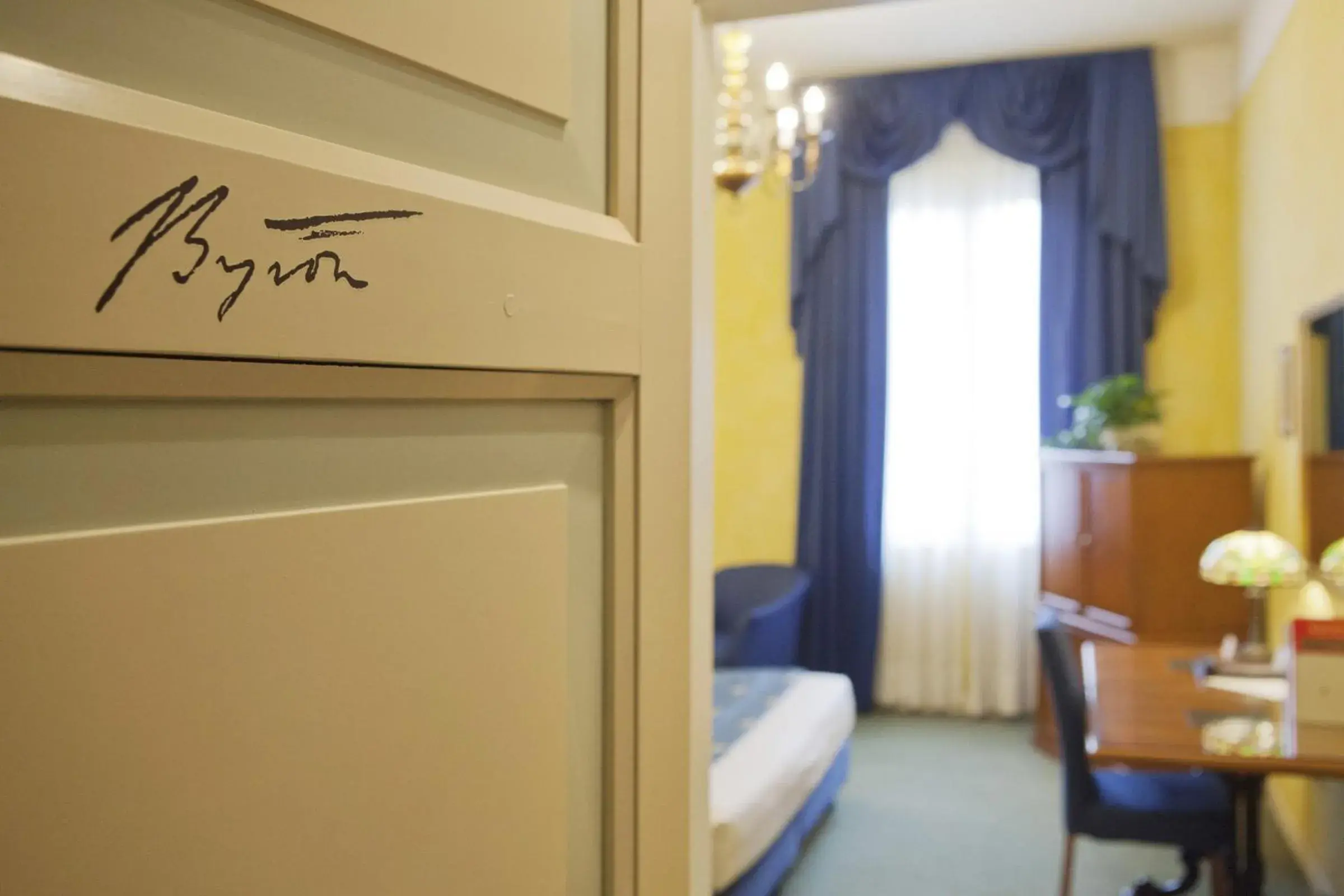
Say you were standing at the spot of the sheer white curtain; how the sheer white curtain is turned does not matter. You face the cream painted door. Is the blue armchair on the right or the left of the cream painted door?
right

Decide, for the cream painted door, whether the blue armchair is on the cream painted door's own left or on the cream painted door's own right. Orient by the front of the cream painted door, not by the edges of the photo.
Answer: on the cream painted door's own left

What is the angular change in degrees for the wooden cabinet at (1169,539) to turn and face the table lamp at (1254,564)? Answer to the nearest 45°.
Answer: approximately 90° to its left

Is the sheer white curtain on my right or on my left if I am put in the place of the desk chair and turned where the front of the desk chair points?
on my left
